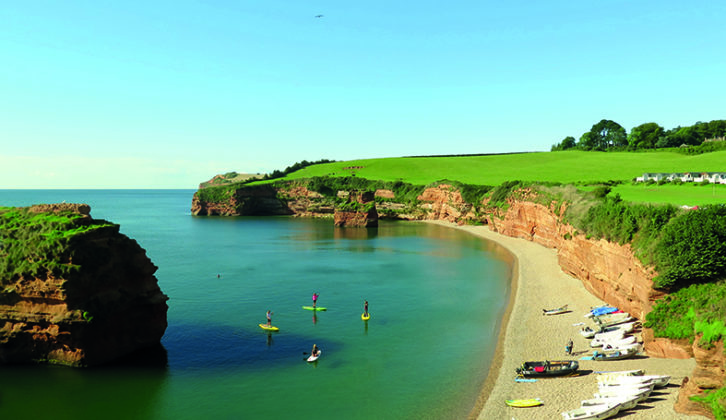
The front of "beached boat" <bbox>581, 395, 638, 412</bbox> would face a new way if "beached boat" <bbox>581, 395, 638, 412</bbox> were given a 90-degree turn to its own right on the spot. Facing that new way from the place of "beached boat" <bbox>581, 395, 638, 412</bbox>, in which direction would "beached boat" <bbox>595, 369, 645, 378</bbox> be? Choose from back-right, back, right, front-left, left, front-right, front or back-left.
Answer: front

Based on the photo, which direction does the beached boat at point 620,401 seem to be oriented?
to the viewer's left

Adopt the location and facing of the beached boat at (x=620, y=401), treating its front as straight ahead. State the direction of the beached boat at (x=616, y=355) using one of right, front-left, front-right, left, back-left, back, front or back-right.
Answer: right

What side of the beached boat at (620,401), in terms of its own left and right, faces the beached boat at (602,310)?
right
